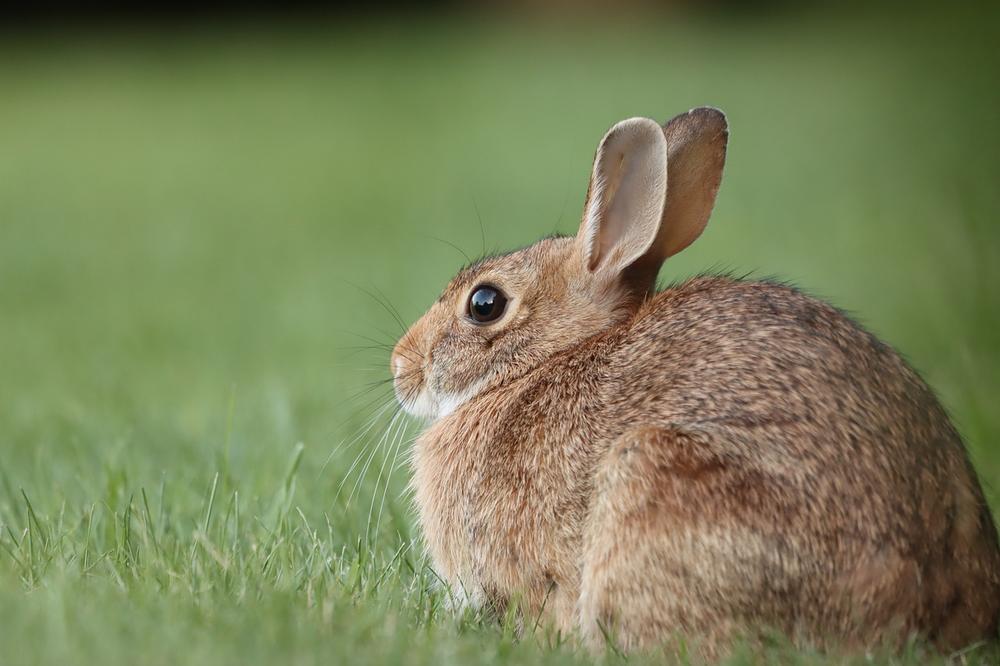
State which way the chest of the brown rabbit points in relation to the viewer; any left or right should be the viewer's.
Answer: facing to the left of the viewer
